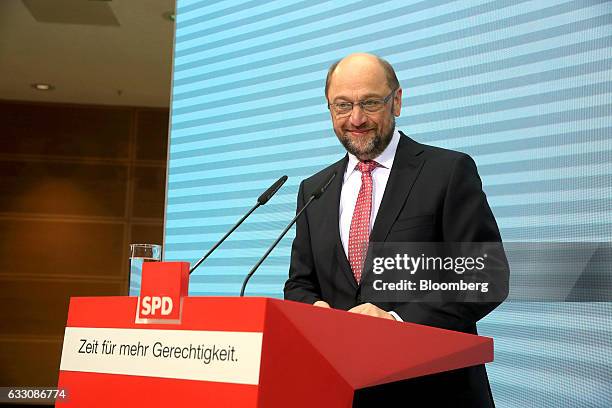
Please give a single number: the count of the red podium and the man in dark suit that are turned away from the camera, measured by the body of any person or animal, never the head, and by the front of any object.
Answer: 0

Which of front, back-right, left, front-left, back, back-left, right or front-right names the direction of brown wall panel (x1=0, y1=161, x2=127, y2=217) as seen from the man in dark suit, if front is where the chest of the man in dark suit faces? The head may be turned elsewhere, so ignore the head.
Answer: right

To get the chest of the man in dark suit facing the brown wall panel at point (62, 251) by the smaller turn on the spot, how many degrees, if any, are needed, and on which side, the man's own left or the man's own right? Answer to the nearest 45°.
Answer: approximately 90° to the man's own right

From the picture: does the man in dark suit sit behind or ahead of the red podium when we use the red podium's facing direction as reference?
behind

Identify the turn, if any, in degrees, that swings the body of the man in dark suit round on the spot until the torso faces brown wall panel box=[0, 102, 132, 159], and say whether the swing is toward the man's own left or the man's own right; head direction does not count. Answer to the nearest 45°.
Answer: approximately 90° to the man's own right

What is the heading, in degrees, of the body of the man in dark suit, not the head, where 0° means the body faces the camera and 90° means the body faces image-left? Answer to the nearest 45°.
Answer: approximately 45°

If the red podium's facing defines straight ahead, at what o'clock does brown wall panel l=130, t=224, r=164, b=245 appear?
The brown wall panel is roughly at 4 o'clock from the red podium.

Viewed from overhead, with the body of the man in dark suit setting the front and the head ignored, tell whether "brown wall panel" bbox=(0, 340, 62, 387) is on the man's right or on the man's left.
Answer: on the man's right

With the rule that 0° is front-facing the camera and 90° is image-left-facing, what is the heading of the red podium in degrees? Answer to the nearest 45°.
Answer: approximately 45°
